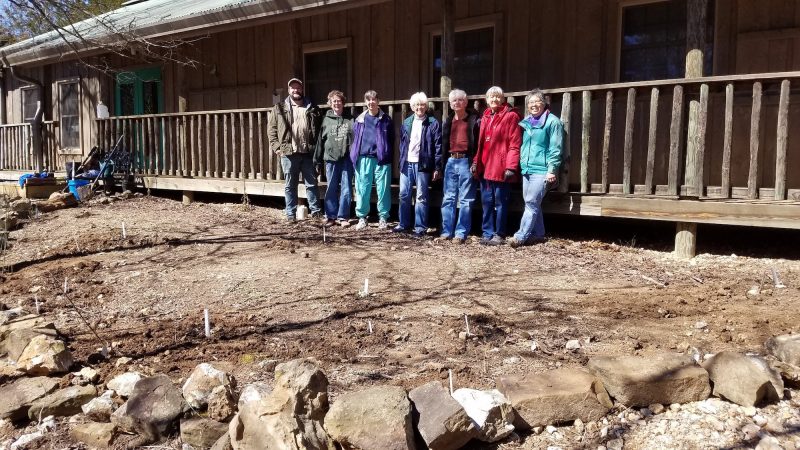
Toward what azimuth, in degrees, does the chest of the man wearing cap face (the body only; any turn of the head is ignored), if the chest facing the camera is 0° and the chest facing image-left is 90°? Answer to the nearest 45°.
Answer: approximately 0°

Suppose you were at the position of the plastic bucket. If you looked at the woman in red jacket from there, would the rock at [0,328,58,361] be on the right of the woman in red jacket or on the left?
right

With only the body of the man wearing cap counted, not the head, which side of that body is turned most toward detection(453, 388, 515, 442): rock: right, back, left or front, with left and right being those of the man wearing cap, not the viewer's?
front

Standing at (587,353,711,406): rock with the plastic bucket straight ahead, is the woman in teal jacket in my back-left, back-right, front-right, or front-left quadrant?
front-right

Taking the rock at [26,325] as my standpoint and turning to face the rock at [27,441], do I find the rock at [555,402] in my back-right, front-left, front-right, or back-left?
front-left

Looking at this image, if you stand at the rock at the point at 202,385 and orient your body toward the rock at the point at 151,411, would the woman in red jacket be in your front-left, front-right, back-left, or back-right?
back-right

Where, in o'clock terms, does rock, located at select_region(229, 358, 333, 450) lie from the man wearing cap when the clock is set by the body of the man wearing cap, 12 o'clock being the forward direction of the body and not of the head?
The rock is roughly at 12 o'clock from the man wearing cap.

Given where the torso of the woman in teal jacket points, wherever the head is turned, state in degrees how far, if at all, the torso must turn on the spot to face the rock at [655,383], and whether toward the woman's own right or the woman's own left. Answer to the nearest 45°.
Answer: approximately 45° to the woman's own left

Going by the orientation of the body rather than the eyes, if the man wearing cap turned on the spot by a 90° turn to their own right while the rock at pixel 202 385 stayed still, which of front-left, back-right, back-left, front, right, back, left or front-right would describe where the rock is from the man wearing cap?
left

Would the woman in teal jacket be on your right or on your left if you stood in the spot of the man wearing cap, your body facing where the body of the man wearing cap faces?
on your left

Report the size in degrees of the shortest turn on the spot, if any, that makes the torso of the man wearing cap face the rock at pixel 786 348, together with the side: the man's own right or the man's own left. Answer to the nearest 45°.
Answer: approximately 45° to the man's own left

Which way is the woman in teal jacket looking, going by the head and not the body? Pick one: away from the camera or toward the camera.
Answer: toward the camera

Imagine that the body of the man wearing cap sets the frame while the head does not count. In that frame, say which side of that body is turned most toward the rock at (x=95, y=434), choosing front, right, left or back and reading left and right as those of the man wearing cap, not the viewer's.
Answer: front

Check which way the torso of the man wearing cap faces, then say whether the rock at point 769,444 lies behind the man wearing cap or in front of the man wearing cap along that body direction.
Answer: in front

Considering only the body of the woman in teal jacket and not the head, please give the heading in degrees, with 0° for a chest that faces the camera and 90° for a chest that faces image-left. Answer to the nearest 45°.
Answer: approximately 45°

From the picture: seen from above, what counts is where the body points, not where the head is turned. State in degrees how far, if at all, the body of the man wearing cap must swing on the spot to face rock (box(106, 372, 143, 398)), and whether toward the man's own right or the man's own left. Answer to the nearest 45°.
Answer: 0° — they already face it

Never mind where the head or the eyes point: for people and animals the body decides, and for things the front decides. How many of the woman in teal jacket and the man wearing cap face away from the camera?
0
